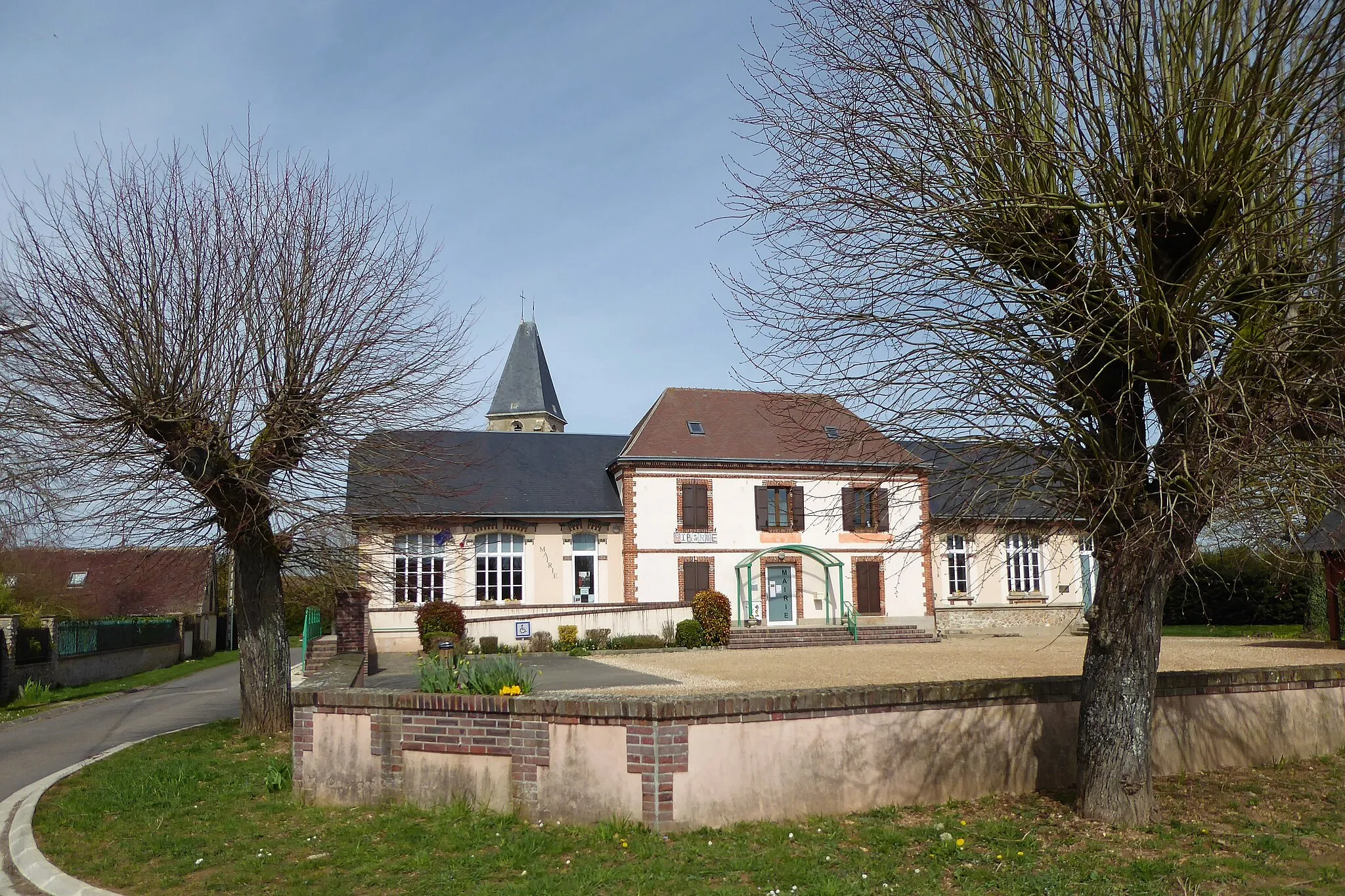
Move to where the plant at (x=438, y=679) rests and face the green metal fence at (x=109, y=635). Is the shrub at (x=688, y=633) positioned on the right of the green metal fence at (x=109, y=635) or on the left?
right

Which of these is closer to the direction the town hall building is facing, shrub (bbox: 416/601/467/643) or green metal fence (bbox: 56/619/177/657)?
the shrub

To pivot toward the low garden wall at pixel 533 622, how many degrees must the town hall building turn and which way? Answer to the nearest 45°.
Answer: approximately 45° to its right

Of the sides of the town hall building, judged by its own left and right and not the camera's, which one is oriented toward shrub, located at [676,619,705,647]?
front

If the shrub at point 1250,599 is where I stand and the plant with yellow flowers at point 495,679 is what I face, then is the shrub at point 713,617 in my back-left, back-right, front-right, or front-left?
front-right

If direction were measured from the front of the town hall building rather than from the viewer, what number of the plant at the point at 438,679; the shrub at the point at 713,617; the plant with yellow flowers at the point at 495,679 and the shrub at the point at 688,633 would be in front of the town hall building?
4

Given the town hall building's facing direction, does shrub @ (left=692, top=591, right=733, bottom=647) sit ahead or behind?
ahead

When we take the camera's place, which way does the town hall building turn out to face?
facing the viewer

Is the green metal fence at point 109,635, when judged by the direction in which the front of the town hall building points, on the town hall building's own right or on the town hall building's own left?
on the town hall building's own right

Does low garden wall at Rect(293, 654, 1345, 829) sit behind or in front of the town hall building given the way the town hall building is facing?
in front

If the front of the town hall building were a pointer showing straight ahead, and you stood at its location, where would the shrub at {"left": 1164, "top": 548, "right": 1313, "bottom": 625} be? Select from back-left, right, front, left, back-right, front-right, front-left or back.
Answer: left

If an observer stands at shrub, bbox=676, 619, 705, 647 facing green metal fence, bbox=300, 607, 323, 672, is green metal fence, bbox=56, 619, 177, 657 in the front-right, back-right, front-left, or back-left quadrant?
front-right

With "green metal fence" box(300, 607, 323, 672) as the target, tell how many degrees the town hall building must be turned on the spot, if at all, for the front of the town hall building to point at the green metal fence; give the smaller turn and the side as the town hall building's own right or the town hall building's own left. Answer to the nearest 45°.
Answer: approximately 45° to the town hall building's own right

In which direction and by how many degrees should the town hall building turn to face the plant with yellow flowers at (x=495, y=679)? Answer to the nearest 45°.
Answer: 0° — it already faces it
